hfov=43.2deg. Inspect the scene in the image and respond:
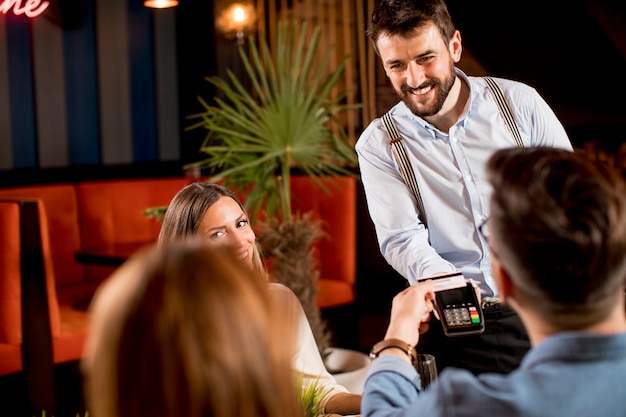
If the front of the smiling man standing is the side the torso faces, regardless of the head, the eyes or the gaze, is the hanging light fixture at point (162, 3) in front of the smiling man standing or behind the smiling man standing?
behind

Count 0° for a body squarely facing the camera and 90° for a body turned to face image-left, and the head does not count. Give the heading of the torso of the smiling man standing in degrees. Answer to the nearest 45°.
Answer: approximately 0°

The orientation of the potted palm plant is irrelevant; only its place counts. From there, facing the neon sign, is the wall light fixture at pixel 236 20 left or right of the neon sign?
right

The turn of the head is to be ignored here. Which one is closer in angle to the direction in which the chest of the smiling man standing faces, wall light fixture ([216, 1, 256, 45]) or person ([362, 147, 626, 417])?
the person

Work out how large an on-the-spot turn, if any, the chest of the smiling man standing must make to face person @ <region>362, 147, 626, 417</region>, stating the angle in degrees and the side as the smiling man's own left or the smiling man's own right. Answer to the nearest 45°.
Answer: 0° — they already face them

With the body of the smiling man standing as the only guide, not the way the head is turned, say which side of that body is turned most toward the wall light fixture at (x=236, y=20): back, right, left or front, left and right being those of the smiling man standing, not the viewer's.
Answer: back

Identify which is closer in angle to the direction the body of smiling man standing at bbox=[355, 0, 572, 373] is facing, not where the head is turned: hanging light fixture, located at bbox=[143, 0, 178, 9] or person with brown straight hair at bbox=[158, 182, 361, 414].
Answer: the person with brown straight hair

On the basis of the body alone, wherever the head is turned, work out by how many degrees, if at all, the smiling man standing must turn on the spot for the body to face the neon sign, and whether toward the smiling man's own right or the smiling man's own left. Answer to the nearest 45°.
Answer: approximately 135° to the smiling man's own right

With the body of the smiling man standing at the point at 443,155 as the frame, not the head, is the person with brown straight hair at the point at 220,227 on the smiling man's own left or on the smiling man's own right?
on the smiling man's own right
